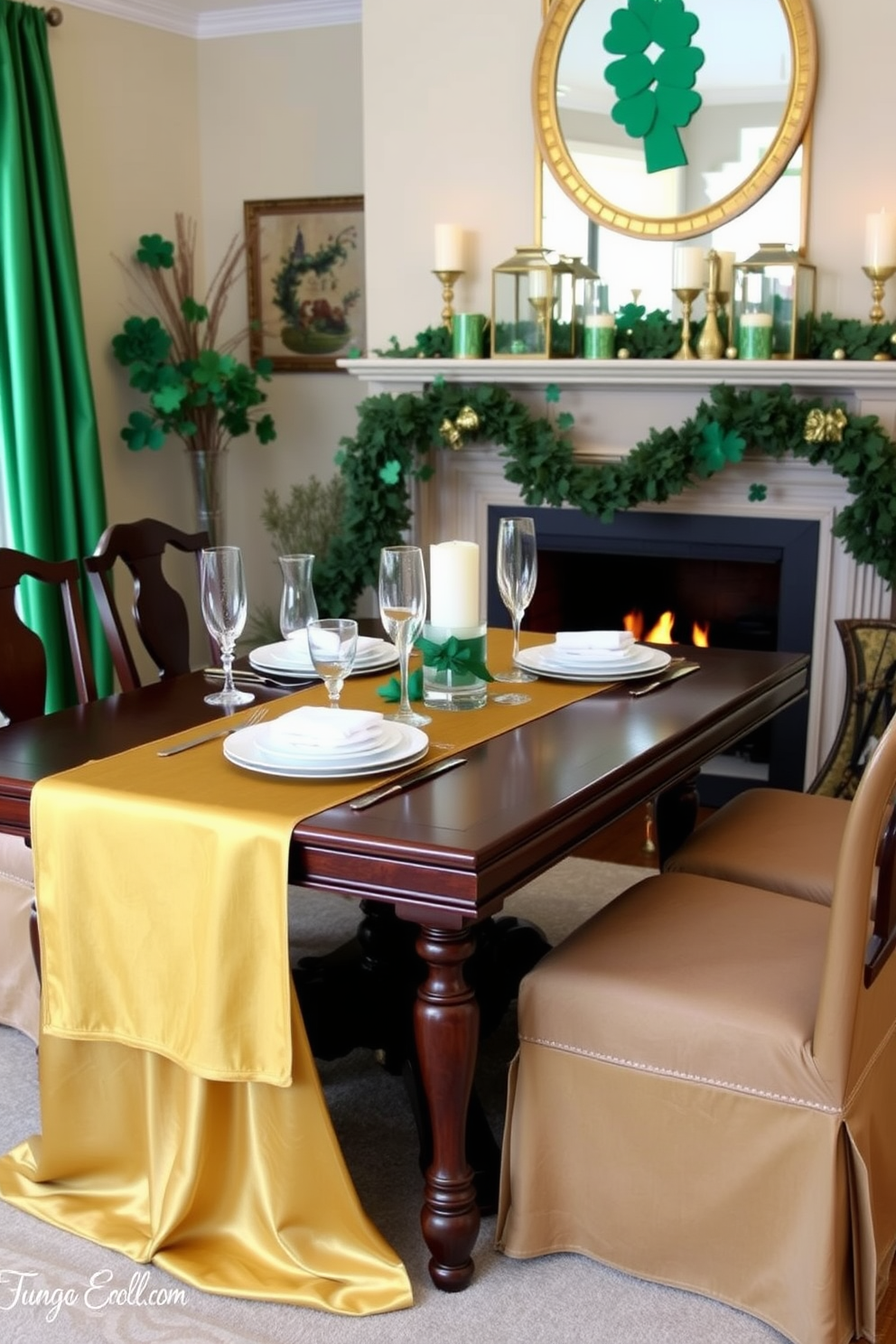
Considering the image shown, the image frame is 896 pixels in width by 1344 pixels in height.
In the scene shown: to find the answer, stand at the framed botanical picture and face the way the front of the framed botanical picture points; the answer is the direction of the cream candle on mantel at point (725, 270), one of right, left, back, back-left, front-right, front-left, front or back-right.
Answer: front-left

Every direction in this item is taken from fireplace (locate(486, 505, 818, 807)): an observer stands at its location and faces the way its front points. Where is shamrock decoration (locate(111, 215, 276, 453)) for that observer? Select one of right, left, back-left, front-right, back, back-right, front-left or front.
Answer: right

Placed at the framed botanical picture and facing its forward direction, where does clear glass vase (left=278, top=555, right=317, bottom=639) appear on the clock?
The clear glass vase is roughly at 12 o'clock from the framed botanical picture.

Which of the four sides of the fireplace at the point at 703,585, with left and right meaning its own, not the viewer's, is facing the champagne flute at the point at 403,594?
front

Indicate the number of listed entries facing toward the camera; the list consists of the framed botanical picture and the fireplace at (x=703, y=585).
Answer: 2

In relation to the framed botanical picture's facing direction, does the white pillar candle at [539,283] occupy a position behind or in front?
in front

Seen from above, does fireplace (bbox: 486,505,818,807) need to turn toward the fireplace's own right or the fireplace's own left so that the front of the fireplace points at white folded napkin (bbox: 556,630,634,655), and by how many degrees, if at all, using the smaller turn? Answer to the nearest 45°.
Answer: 0° — it already faces it
